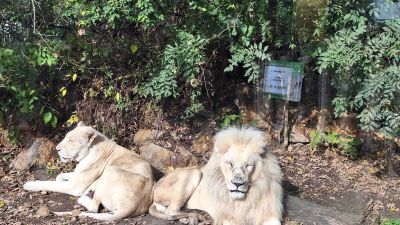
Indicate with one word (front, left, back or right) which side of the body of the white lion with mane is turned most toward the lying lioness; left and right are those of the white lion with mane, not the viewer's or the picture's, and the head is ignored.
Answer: back

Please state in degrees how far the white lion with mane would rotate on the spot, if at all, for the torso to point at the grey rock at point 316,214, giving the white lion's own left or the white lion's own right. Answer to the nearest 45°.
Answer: approximately 90° to the white lion's own left

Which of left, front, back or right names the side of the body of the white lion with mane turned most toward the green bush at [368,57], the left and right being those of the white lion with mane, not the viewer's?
left

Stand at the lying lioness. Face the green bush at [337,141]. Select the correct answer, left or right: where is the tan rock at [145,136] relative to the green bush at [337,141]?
left

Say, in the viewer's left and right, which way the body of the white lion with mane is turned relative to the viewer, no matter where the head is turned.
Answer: facing the viewer and to the right of the viewer

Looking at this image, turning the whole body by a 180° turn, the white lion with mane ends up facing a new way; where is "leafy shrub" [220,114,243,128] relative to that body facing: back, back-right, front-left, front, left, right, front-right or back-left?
front-right
